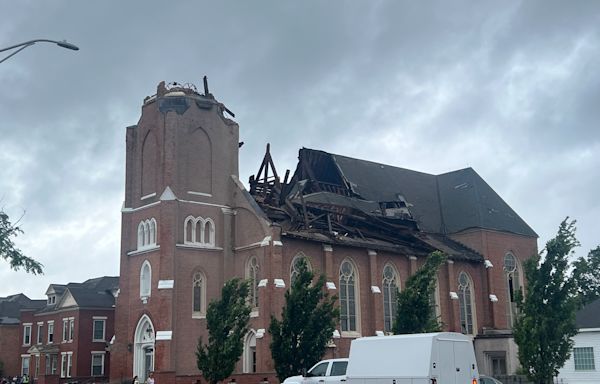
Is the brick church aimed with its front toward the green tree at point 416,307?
no

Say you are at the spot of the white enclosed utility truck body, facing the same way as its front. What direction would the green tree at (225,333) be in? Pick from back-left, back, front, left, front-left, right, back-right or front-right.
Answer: front

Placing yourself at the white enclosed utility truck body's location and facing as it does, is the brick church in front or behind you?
in front

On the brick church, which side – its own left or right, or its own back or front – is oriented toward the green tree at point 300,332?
left

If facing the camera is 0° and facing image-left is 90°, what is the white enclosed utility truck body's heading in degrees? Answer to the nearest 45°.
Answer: approximately 135°

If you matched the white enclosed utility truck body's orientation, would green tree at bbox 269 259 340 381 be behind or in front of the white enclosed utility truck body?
in front

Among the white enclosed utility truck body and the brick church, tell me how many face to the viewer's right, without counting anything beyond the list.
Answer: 0

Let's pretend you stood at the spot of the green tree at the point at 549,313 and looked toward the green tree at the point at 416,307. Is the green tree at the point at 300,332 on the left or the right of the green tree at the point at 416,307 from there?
left

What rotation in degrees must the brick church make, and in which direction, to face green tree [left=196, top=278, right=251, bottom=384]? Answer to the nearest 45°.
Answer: approximately 45° to its left

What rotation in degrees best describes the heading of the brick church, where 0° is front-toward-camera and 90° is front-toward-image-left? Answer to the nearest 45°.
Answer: approximately 45°

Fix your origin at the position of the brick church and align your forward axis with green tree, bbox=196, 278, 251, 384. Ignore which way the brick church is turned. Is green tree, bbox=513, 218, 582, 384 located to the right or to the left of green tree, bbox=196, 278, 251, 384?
left

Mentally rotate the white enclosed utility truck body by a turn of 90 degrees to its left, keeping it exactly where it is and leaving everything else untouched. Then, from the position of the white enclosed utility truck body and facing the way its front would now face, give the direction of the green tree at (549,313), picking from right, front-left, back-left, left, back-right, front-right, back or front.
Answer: back
